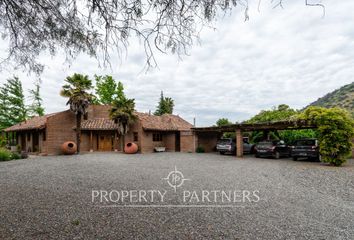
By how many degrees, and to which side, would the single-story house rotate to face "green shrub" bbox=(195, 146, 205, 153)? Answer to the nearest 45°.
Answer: approximately 90° to its left

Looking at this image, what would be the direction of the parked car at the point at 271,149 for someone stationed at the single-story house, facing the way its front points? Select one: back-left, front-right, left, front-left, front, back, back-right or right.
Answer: front-left

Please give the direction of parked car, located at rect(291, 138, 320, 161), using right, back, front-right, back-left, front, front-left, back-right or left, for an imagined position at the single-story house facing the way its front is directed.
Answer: front-left
